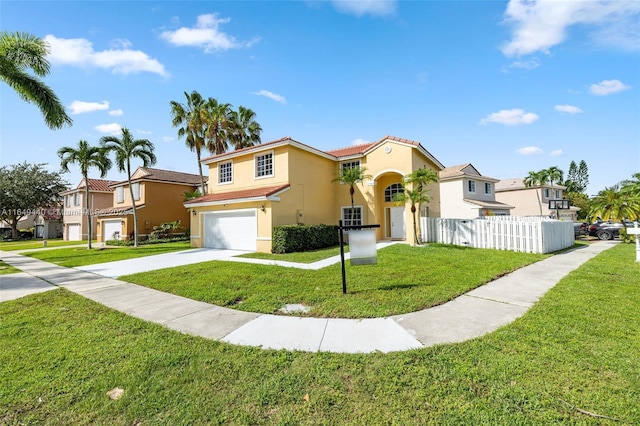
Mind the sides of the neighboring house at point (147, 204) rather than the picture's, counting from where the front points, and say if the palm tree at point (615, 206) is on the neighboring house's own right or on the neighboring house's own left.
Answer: on the neighboring house's own left

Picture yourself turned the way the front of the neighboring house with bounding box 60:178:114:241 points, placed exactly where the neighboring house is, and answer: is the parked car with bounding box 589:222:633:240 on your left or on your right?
on your left

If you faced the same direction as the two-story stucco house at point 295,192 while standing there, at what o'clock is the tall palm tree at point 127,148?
The tall palm tree is roughly at 2 o'clock from the two-story stucco house.

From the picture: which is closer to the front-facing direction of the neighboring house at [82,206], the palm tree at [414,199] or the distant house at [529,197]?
the palm tree

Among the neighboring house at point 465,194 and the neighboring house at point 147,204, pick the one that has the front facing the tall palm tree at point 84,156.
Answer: the neighboring house at point 147,204

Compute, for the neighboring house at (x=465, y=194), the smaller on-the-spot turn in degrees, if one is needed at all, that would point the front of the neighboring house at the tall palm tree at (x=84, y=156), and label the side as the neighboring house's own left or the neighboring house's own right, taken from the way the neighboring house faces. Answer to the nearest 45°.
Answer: approximately 90° to the neighboring house's own right

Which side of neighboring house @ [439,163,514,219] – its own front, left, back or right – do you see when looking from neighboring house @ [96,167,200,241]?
right

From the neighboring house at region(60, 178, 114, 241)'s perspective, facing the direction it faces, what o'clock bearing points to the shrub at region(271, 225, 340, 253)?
The shrub is roughly at 10 o'clock from the neighboring house.

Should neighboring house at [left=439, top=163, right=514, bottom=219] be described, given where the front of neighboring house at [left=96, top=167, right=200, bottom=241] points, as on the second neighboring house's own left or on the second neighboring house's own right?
on the second neighboring house's own left

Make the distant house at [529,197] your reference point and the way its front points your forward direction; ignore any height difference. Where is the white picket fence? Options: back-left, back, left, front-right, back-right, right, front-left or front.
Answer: front-right

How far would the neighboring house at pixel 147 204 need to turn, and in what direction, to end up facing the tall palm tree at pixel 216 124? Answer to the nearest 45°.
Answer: approximately 90° to its left

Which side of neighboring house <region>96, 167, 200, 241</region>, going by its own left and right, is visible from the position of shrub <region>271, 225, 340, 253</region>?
left

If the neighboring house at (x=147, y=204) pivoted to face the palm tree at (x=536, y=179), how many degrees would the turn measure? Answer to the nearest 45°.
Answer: approximately 135° to its left

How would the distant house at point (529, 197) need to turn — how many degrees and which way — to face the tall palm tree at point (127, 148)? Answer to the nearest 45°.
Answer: approximately 90° to its right

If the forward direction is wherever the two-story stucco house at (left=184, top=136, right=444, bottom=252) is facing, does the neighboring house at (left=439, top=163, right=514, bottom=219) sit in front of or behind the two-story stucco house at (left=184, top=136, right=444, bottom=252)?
behind

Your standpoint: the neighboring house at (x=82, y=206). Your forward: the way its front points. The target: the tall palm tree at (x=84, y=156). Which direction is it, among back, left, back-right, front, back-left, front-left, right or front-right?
front-left
